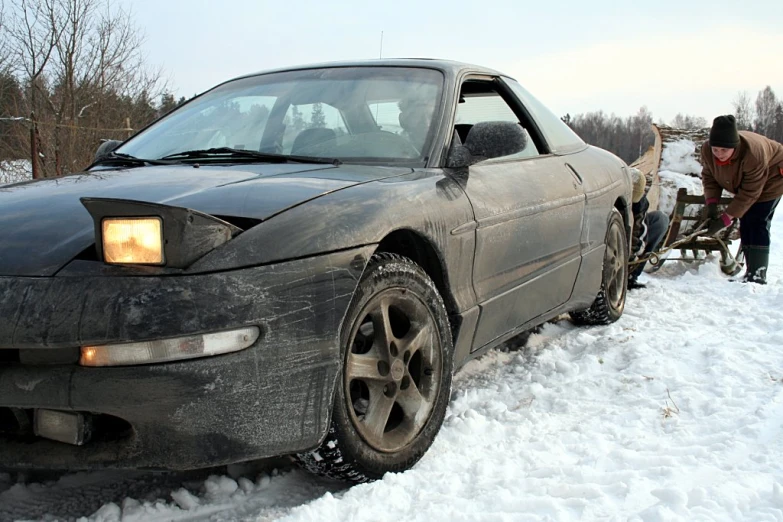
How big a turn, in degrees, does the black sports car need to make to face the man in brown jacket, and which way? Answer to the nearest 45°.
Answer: approximately 180°

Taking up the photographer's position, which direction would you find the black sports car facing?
facing the viewer and to the left of the viewer

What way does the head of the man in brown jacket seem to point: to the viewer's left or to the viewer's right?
to the viewer's left

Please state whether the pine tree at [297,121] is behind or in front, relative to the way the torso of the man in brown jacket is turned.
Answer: in front

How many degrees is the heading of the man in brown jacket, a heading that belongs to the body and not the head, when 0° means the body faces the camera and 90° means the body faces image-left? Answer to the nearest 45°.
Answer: approximately 45°

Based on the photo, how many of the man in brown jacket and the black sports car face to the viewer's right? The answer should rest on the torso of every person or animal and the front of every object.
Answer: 0
